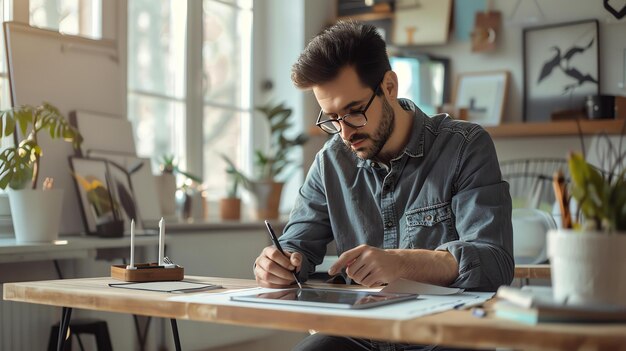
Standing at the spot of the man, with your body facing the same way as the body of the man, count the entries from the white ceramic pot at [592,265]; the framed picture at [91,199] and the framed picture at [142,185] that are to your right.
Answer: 2

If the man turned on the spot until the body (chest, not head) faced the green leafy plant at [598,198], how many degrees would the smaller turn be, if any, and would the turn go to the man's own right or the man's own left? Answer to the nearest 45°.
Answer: approximately 90° to the man's own left

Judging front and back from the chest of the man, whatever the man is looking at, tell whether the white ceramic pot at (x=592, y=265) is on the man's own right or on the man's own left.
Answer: on the man's own left

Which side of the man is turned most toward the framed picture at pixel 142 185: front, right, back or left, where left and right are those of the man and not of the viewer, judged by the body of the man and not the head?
right

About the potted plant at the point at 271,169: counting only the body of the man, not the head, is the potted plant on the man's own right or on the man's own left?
on the man's own right

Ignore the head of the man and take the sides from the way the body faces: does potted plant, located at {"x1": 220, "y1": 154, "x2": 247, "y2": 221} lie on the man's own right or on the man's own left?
on the man's own right

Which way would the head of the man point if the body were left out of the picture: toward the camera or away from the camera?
toward the camera

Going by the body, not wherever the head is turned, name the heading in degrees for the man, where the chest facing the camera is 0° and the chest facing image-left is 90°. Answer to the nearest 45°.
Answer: approximately 45°

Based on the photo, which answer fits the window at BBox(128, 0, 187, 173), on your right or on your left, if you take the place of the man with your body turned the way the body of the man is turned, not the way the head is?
on your right

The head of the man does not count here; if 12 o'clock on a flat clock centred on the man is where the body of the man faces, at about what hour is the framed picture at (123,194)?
The framed picture is roughly at 3 o'clock from the man.
